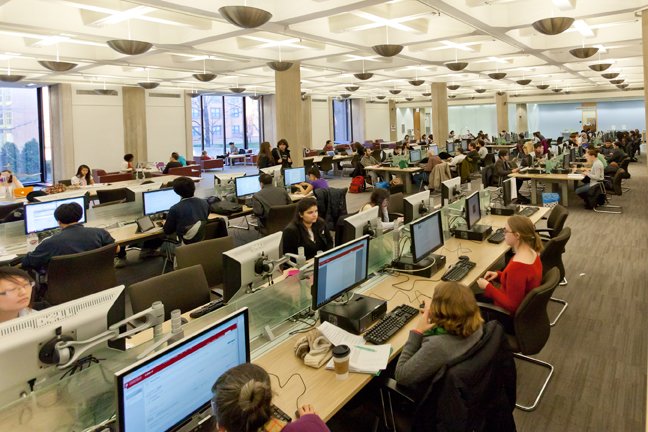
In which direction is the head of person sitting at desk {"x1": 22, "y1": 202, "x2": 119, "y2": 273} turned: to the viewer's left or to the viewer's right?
to the viewer's left

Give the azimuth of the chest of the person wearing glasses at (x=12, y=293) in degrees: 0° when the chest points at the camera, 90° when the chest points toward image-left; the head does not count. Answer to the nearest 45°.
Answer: approximately 315°

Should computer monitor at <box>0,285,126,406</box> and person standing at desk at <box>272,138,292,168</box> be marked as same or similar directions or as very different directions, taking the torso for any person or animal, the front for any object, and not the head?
very different directions

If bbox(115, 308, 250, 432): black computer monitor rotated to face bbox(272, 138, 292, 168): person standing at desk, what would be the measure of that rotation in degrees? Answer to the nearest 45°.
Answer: approximately 135° to its left

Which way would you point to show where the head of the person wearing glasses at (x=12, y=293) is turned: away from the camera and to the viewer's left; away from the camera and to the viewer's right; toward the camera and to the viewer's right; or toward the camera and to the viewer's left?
toward the camera and to the viewer's right

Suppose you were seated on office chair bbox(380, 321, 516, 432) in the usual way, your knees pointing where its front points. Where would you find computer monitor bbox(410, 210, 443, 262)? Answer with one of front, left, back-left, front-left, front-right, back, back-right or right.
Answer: front-right

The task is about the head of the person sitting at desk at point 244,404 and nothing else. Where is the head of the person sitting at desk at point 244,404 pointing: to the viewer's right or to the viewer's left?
to the viewer's left
